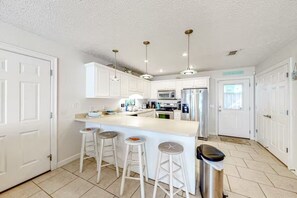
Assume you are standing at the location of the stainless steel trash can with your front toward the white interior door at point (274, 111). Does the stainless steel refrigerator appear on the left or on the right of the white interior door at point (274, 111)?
left

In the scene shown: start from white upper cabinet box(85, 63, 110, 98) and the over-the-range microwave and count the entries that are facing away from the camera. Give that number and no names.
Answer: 0

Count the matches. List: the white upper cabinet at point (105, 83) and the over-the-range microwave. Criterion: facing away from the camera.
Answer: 0

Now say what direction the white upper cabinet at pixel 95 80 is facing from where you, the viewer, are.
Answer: facing the viewer and to the right of the viewer

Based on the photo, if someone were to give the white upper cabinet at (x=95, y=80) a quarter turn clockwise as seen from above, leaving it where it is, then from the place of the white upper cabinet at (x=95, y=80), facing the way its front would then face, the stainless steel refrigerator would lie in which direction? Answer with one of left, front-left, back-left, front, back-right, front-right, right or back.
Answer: back-left

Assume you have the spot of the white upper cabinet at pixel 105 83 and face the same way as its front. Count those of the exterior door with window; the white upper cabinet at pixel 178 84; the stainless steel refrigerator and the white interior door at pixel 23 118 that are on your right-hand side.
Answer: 1

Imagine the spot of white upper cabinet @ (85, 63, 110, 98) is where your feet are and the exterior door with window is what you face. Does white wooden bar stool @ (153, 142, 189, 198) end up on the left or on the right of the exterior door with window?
right

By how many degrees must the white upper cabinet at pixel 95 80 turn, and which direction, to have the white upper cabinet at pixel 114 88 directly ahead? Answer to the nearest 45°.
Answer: approximately 90° to its left

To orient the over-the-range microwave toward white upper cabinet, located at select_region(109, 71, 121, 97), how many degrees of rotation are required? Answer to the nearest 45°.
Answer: approximately 45° to its right

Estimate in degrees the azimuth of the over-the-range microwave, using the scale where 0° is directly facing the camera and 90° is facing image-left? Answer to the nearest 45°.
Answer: approximately 0°

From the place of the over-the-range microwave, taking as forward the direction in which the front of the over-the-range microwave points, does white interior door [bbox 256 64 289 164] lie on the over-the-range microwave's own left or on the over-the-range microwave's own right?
on the over-the-range microwave's own left

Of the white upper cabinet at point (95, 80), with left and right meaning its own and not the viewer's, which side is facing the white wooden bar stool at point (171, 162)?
front
